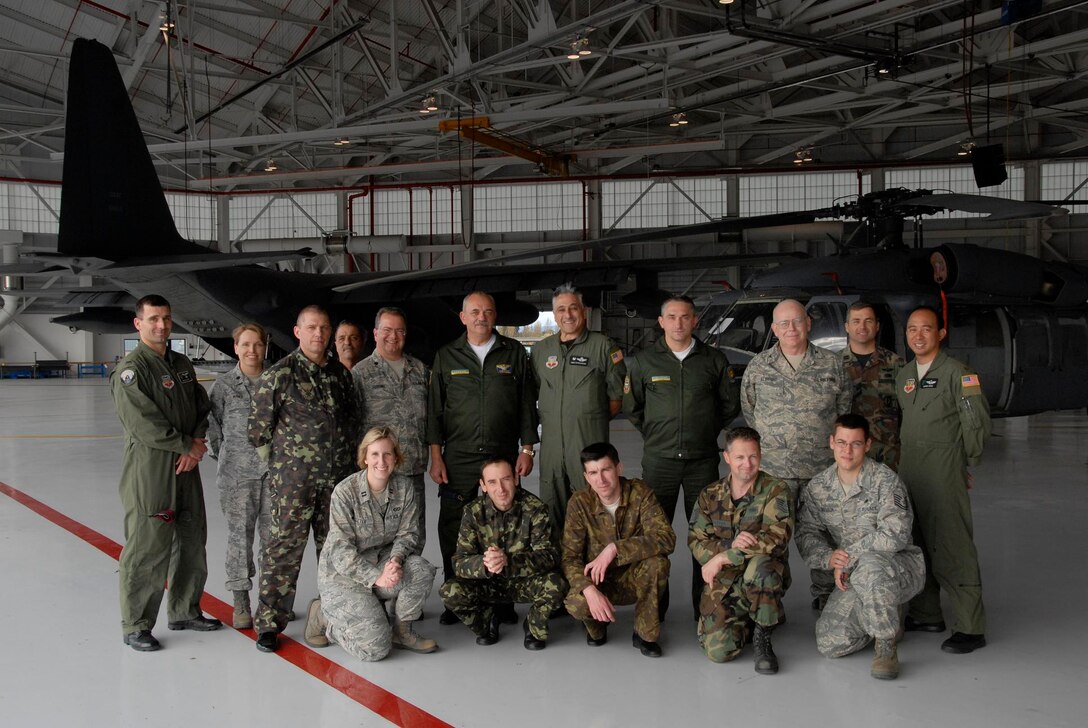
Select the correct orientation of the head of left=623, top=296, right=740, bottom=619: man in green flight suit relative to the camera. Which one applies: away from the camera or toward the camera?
toward the camera

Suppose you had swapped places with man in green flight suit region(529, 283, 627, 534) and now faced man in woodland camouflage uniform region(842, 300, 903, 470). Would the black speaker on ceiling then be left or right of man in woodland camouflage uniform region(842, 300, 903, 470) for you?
left

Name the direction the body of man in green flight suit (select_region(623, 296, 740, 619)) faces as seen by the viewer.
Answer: toward the camera

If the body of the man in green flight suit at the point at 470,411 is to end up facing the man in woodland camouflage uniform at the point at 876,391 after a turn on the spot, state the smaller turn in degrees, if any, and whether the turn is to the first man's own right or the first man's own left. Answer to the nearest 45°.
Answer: approximately 90° to the first man's own left

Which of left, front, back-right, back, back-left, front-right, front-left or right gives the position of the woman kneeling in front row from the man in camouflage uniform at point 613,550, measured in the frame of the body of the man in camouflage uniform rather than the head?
right

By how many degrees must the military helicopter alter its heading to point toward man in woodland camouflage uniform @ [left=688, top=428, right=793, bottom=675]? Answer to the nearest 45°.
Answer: approximately 45° to its left

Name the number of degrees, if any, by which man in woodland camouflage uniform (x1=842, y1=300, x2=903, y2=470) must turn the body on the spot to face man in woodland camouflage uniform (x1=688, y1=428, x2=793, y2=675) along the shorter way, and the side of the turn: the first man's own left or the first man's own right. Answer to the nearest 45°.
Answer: approximately 45° to the first man's own right

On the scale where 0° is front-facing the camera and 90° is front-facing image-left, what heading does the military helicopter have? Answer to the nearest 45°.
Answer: approximately 45°

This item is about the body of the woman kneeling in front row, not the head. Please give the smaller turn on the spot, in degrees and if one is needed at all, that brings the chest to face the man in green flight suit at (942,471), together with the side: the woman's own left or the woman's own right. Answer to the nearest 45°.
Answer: approximately 45° to the woman's own left

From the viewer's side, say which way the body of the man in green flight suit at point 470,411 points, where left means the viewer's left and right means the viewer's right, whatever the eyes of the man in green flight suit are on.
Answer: facing the viewer

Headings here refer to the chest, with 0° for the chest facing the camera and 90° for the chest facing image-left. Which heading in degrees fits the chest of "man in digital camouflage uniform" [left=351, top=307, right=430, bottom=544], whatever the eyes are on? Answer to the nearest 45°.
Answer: approximately 0°

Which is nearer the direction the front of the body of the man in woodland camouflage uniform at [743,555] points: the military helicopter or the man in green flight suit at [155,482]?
the man in green flight suit

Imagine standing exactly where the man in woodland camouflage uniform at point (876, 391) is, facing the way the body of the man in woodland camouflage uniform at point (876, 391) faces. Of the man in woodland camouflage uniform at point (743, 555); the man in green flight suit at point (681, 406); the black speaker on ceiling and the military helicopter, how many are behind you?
2

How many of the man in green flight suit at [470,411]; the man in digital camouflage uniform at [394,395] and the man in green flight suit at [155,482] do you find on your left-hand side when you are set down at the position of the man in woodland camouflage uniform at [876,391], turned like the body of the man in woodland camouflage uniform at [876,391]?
0
